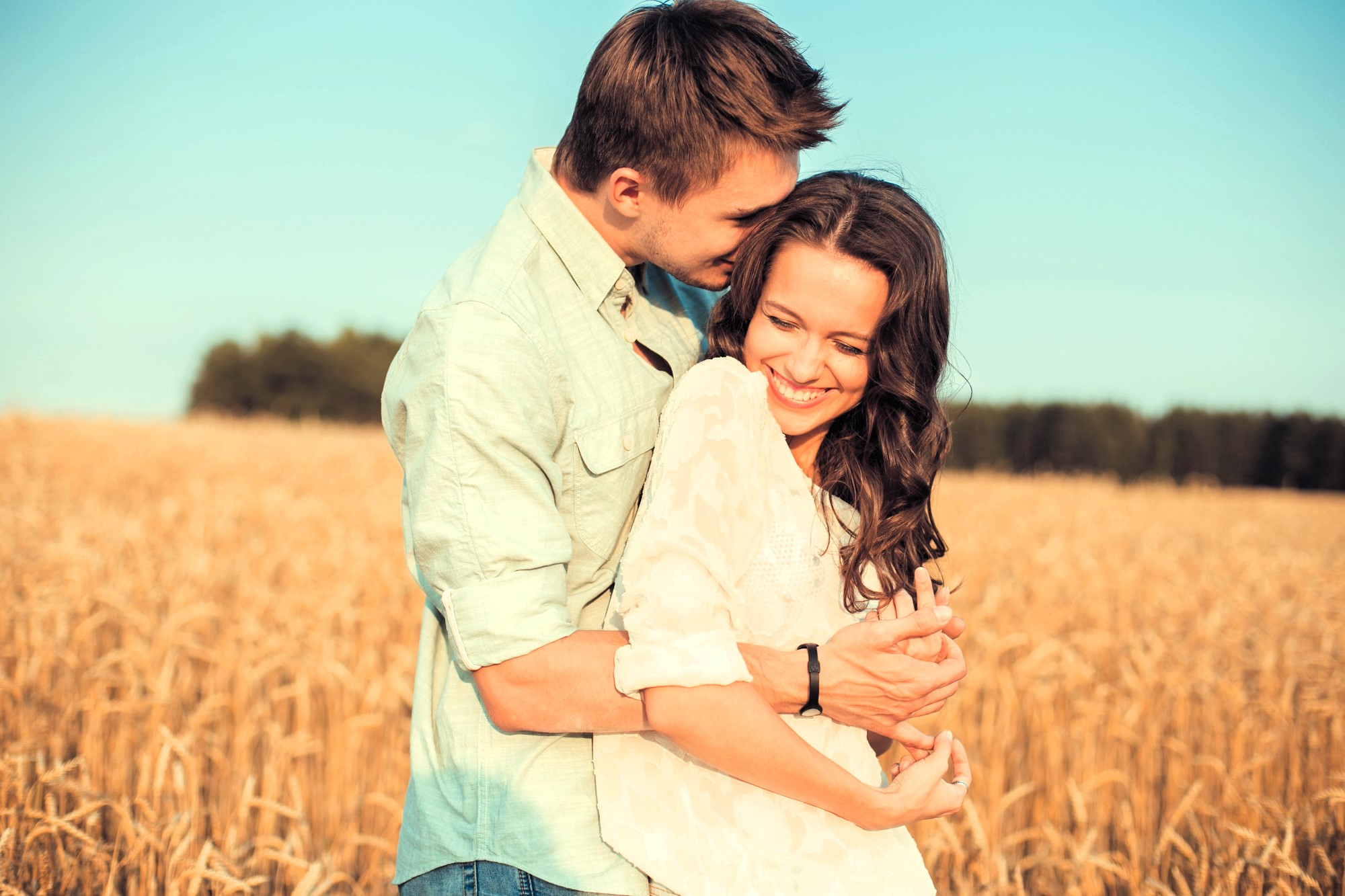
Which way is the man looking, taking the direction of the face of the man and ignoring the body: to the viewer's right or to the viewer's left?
to the viewer's right

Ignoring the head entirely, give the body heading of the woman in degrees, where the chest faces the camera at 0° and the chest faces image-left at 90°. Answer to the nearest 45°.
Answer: approximately 315°
